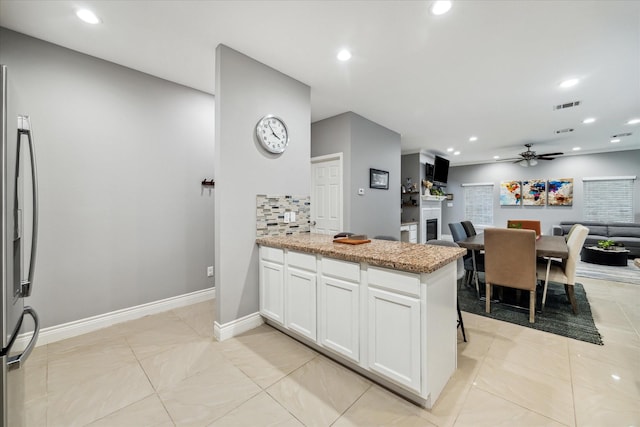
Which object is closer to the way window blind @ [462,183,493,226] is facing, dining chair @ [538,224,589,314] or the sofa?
the dining chair

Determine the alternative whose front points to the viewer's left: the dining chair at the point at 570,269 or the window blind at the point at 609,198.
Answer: the dining chair

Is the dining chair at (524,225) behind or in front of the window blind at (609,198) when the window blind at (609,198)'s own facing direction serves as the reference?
in front

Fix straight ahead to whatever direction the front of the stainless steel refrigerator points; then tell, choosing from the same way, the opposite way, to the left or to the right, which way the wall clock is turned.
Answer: to the right

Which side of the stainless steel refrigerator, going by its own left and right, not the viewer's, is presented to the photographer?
right

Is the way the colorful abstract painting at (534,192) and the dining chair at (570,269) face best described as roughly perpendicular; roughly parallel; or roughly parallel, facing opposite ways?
roughly perpendicular

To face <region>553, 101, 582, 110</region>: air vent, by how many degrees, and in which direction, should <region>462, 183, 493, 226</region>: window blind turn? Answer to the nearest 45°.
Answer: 0° — it already faces it

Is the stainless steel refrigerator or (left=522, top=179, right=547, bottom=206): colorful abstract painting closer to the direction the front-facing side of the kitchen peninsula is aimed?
the stainless steel refrigerator

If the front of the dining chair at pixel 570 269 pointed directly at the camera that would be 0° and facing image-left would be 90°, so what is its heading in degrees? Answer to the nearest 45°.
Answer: approximately 90°

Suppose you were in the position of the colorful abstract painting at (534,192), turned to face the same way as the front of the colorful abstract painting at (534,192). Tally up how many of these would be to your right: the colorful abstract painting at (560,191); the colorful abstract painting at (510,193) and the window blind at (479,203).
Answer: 2

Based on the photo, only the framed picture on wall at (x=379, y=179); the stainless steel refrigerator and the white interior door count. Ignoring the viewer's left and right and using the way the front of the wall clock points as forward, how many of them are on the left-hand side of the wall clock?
2

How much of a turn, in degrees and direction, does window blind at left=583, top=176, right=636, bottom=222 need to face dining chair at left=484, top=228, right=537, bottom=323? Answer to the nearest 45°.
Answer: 0° — it already faces it
